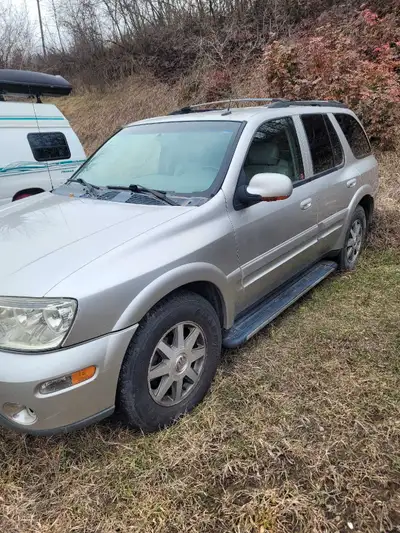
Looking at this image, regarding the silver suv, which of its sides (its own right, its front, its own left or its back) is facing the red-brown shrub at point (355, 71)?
back

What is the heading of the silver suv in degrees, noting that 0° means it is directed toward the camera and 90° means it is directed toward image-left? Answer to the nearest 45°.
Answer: approximately 45°
